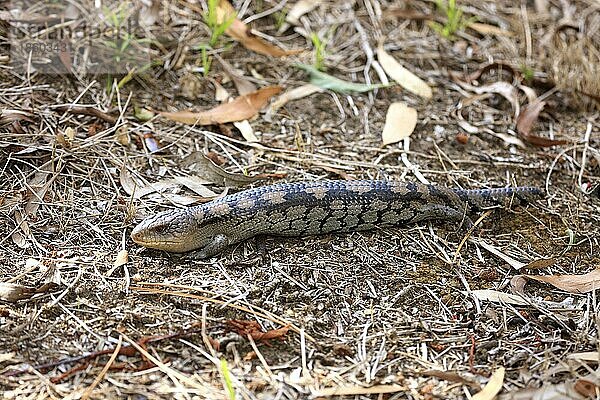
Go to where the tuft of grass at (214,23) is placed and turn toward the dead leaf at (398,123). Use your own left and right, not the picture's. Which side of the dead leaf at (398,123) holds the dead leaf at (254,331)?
right

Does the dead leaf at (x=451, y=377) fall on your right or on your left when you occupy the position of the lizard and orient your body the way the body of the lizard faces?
on your left

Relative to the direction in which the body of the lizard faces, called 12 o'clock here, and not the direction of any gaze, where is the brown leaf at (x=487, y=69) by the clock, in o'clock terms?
The brown leaf is roughly at 4 o'clock from the lizard.

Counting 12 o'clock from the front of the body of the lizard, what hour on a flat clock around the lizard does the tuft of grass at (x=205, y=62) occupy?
The tuft of grass is roughly at 2 o'clock from the lizard.

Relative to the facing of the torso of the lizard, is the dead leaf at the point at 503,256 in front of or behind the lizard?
behind

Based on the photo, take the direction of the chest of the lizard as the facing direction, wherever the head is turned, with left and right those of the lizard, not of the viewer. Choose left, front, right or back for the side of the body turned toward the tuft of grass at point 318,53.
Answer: right

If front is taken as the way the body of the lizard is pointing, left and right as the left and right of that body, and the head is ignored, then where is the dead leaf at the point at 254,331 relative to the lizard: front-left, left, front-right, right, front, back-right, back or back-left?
left

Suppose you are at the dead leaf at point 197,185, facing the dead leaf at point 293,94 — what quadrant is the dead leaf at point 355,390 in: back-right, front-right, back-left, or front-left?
back-right

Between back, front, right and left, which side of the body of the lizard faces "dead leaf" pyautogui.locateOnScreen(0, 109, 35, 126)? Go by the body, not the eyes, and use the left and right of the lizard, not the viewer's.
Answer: front

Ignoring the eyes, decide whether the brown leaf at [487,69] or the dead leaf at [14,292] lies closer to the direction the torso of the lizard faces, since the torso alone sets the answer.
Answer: the dead leaf

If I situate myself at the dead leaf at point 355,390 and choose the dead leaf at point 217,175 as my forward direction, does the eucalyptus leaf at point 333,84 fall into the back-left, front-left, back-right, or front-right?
front-right

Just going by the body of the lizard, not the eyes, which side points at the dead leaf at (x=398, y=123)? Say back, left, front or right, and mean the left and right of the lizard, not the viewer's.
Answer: right

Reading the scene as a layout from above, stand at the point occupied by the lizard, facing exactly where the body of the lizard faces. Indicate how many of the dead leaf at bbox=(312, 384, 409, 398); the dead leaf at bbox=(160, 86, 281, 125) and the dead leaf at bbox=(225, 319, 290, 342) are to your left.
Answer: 2

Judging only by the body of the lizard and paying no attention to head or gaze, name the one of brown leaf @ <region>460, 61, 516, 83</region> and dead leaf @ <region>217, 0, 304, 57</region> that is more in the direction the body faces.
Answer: the dead leaf

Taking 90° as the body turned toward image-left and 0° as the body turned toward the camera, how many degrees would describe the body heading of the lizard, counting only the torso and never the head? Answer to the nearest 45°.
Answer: approximately 90°

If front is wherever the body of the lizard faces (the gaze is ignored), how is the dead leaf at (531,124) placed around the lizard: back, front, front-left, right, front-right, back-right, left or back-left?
back-right

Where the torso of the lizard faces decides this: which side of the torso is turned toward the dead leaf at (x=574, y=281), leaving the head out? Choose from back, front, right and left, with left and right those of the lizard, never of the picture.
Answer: back

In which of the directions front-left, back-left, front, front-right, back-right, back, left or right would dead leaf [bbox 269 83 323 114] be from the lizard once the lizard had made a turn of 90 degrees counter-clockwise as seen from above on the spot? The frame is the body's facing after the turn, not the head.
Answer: back

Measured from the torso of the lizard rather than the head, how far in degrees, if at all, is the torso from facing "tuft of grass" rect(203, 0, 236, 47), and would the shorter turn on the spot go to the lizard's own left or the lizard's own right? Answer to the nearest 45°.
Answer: approximately 45° to the lizard's own right

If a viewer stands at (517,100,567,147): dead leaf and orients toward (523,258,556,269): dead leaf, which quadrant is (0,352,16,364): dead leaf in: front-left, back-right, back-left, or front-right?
front-right
